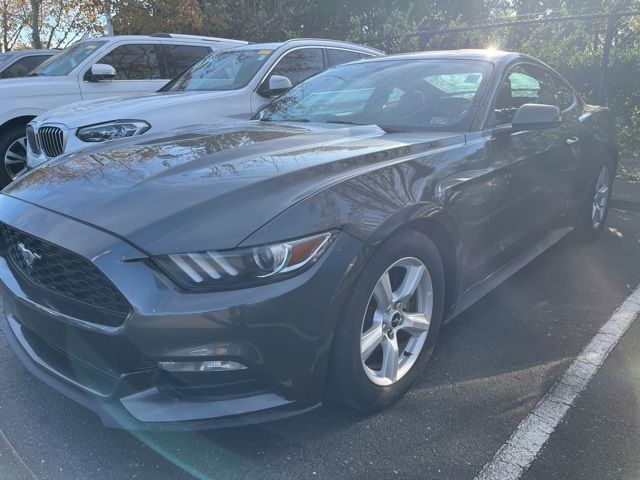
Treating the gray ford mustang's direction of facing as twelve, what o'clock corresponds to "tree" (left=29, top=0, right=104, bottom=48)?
The tree is roughly at 4 o'clock from the gray ford mustang.

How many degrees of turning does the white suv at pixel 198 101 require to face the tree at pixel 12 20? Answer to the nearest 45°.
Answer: approximately 135° to its right

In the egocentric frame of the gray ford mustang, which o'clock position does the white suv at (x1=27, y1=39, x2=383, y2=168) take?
The white suv is roughly at 4 o'clock from the gray ford mustang.

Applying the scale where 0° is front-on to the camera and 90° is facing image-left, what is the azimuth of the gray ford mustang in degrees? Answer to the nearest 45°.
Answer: approximately 45°

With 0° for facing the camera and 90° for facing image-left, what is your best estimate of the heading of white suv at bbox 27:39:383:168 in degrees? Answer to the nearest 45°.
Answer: approximately 45°

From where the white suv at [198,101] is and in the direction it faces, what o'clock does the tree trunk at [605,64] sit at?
The tree trunk is roughly at 7 o'clock from the white suv.

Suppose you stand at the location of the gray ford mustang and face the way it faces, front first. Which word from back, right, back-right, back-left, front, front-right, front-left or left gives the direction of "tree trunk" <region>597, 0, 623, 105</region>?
back

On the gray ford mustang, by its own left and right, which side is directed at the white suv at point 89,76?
right

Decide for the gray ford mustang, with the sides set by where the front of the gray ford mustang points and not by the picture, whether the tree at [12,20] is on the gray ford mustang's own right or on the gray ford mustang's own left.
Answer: on the gray ford mustang's own right
